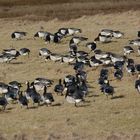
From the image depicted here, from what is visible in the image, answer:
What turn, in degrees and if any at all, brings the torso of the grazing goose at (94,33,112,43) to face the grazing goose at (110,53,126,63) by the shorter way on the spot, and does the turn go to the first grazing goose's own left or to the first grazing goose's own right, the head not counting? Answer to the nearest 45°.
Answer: approximately 90° to the first grazing goose's own left

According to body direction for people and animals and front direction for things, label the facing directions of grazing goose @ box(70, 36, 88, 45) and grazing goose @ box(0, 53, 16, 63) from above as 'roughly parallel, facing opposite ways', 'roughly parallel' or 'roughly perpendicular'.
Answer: roughly parallel

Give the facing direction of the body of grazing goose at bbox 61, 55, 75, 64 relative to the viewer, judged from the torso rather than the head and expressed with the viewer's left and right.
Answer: facing to the left of the viewer

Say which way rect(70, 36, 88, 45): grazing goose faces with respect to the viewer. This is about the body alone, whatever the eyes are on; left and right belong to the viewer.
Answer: facing to the left of the viewer

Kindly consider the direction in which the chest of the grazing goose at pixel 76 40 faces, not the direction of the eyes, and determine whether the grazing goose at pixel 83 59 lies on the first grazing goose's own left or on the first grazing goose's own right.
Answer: on the first grazing goose's own left

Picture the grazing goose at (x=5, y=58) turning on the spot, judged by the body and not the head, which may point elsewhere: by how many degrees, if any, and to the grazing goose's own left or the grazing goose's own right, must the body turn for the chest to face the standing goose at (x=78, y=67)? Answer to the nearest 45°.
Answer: approximately 135° to the grazing goose's own left

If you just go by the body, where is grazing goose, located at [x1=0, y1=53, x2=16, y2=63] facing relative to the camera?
to the viewer's left

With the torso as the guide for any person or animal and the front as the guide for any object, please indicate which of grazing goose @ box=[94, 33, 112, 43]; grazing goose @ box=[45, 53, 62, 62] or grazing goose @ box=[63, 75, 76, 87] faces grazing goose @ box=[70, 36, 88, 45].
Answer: grazing goose @ box=[94, 33, 112, 43]

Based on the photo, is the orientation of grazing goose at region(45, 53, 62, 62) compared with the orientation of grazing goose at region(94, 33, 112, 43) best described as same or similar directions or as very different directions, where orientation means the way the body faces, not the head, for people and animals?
same or similar directions
